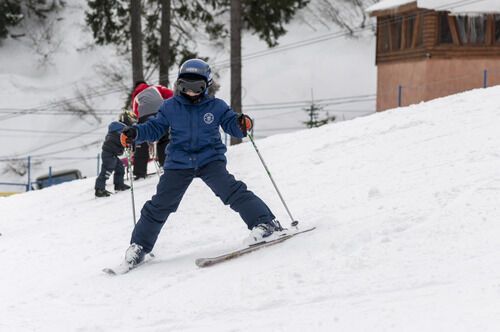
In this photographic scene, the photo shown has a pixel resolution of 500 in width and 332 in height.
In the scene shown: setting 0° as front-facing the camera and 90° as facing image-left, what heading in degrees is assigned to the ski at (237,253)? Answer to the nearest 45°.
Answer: approximately 45°

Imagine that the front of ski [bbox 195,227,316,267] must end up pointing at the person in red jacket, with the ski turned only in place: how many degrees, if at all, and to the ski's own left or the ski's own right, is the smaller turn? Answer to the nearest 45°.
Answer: approximately 135° to the ski's own right

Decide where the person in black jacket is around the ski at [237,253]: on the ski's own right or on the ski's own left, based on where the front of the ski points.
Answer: on the ski's own right

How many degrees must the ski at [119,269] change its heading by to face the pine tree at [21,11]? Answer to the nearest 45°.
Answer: approximately 135° to its right

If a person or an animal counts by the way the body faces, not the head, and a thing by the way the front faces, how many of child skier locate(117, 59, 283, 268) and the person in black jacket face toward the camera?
1

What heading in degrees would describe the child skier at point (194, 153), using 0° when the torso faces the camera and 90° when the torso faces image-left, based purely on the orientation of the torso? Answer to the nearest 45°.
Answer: approximately 0°
